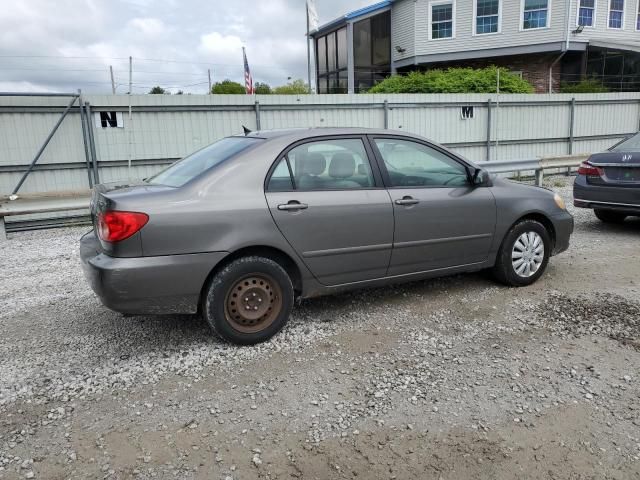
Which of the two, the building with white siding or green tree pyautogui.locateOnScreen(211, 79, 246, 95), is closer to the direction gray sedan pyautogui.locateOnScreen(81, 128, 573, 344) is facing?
the building with white siding

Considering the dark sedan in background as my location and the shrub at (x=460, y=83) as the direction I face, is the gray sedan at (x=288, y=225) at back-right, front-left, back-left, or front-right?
back-left

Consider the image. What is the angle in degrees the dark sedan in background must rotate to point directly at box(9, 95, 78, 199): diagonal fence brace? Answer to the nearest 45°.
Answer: approximately 135° to its left

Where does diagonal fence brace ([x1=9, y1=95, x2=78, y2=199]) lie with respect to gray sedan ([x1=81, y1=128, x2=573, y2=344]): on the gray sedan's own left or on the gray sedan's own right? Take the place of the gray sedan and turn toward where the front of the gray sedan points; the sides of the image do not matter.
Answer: on the gray sedan's own left

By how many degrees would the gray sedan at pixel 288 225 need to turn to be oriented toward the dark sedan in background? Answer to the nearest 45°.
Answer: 0° — it already faces it

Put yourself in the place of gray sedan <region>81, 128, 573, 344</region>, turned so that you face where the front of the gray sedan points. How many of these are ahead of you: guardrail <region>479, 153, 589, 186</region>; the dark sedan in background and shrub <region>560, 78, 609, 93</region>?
3

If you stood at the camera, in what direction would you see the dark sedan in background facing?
facing away from the viewer and to the right of the viewer

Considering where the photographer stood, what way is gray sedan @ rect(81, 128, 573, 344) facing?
facing away from the viewer and to the right of the viewer
